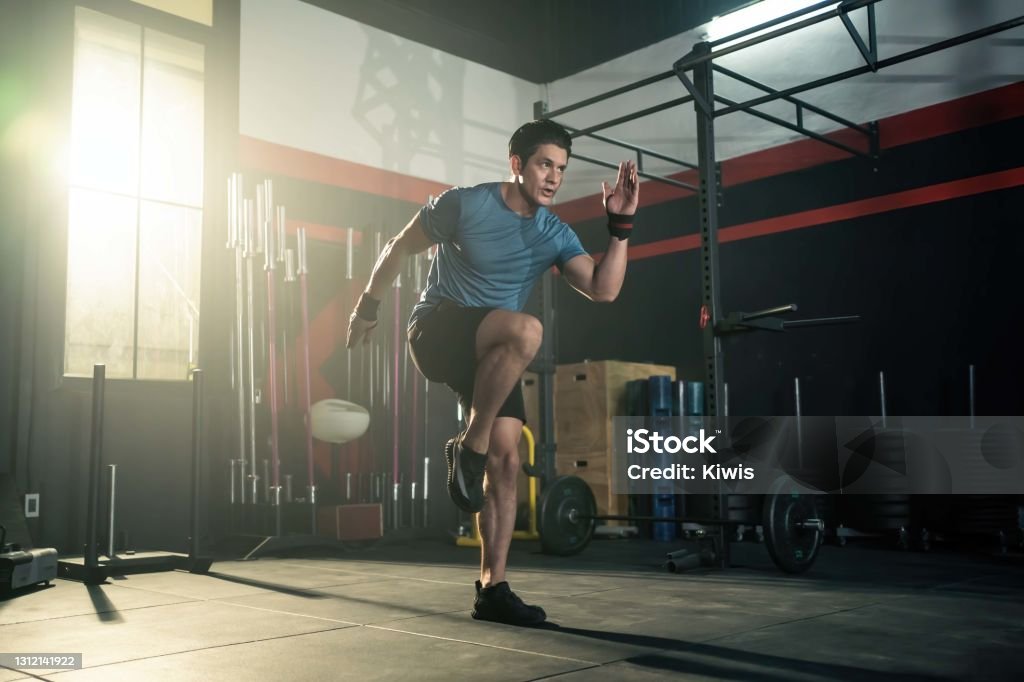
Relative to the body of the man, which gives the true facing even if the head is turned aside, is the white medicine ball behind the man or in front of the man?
behind

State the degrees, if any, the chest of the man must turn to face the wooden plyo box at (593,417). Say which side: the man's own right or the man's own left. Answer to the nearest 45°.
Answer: approximately 135° to the man's own left

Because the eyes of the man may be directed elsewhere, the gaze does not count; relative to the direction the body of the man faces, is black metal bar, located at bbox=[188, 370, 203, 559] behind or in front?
behind

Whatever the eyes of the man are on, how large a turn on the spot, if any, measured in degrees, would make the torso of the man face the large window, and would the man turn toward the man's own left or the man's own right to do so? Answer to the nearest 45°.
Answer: approximately 180°

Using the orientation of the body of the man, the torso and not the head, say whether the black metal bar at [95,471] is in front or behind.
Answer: behind
